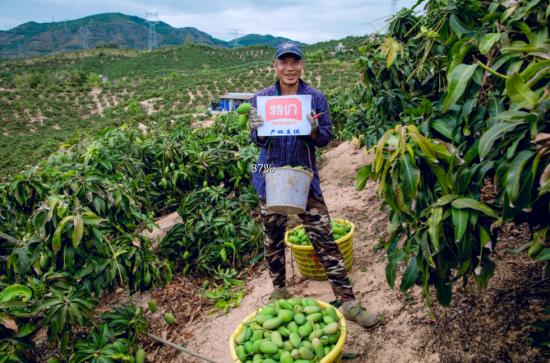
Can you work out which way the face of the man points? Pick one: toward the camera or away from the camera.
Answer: toward the camera

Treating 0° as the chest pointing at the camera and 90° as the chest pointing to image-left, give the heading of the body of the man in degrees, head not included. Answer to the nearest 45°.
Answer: approximately 0°
